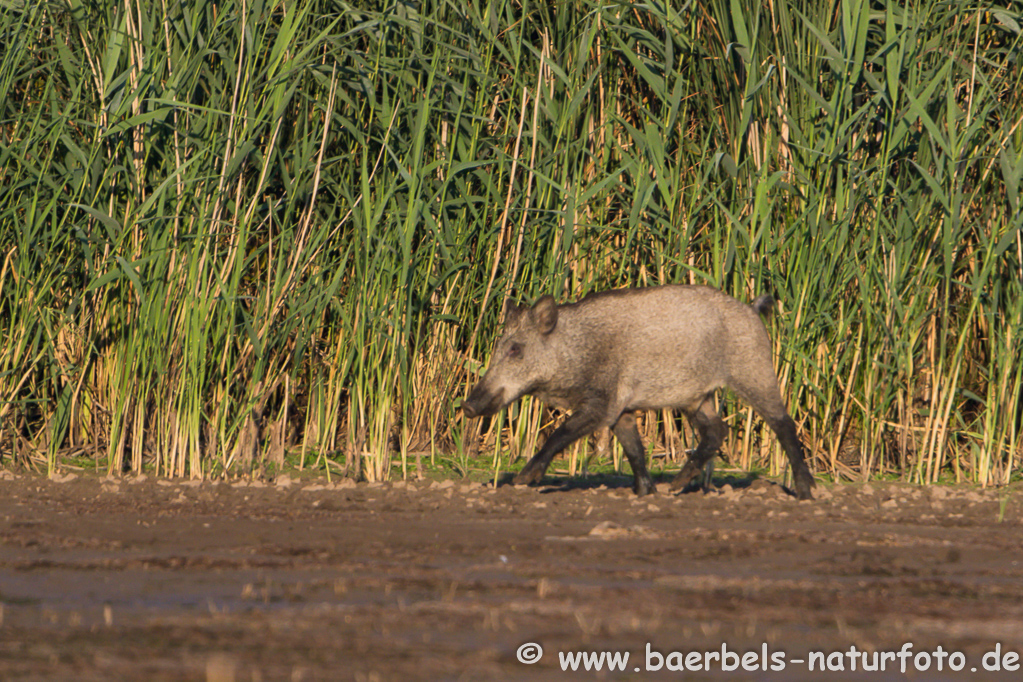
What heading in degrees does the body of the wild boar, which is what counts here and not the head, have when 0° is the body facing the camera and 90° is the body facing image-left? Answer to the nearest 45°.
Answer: approximately 90°
